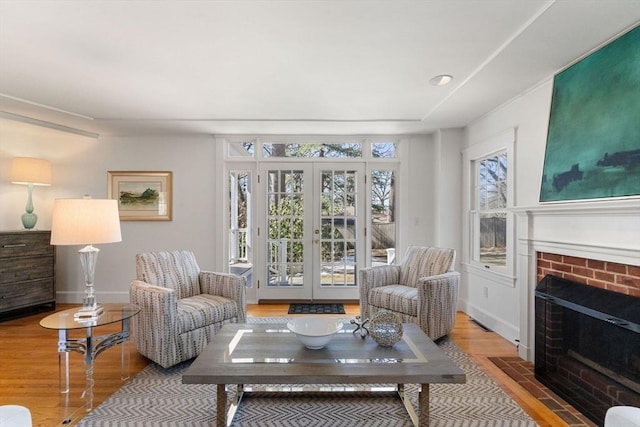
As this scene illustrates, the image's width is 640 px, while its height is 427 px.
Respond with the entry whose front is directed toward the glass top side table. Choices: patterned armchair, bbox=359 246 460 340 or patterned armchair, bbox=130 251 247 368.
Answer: patterned armchair, bbox=359 246 460 340

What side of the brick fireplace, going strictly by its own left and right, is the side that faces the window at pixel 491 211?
right

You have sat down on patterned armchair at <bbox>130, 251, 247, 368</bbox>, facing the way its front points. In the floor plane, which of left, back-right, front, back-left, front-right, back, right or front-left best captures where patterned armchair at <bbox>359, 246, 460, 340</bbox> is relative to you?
front-left

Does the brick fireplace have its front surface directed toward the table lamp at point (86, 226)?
yes

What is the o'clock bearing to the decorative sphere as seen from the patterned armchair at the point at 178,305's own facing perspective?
The decorative sphere is roughly at 12 o'clock from the patterned armchair.

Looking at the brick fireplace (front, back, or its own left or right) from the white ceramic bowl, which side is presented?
front

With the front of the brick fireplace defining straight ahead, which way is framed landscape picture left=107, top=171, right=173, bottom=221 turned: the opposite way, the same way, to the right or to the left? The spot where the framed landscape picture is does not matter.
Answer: to the left

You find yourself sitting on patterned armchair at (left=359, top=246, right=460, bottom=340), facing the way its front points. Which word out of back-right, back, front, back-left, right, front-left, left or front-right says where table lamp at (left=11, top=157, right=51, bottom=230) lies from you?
front-right

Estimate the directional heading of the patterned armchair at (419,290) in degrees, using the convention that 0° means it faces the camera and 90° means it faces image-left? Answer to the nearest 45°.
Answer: approximately 45°

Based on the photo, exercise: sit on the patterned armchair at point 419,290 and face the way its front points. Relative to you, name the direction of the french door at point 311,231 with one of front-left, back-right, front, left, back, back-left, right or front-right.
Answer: right

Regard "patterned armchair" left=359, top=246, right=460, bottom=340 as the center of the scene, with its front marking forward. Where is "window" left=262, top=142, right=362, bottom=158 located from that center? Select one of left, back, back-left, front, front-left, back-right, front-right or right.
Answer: right

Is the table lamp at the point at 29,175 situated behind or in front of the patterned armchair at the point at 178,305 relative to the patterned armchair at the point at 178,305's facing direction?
behind
